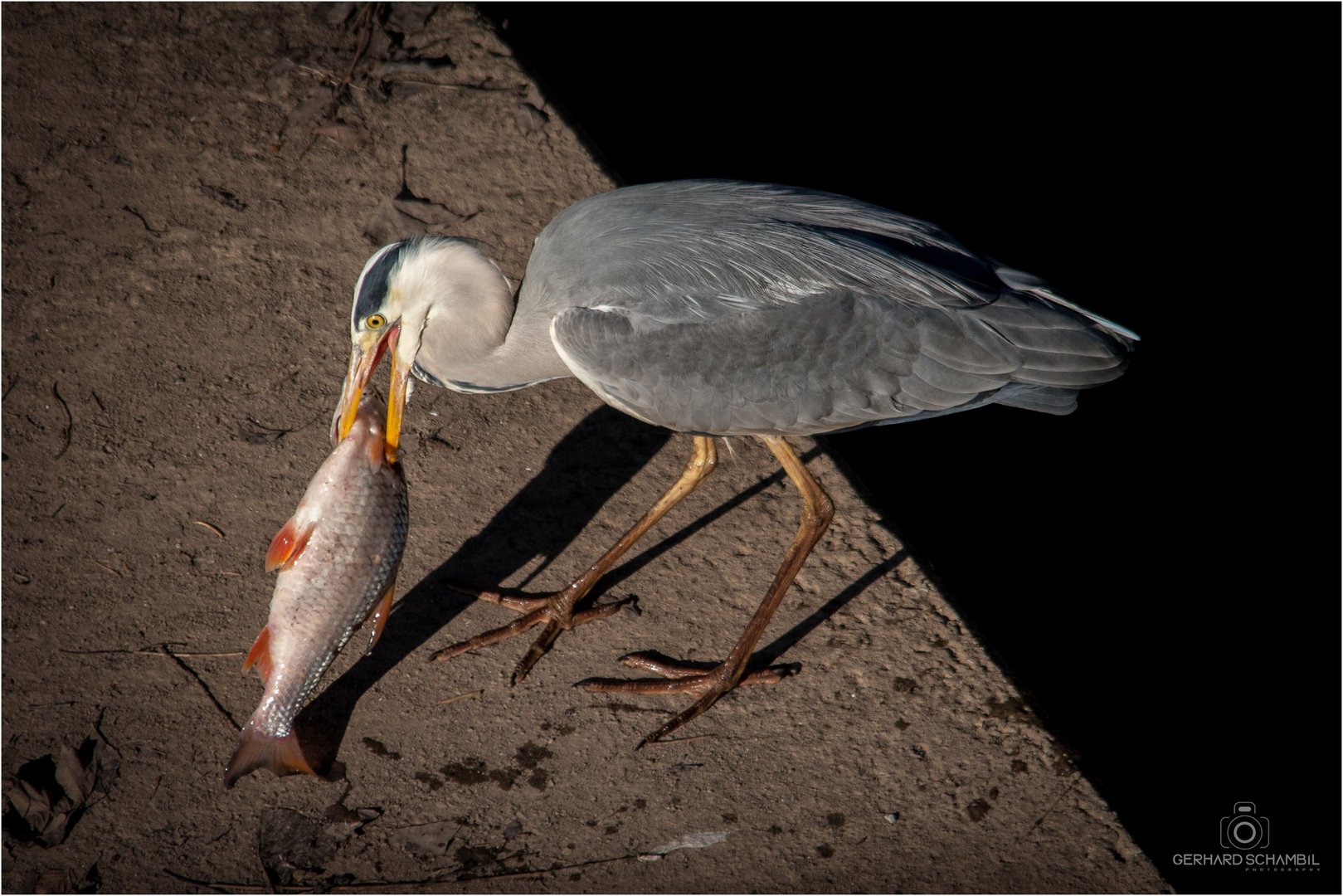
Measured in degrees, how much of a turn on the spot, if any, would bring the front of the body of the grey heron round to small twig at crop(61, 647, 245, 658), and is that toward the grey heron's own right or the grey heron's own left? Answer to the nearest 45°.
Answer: approximately 45° to the grey heron's own left

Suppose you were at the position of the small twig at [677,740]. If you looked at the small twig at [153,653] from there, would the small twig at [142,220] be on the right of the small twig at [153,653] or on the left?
right

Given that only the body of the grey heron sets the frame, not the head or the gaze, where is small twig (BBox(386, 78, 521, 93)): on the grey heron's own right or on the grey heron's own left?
on the grey heron's own right

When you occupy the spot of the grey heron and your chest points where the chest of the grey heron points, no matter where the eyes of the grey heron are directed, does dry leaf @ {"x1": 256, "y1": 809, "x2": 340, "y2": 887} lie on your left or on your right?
on your left

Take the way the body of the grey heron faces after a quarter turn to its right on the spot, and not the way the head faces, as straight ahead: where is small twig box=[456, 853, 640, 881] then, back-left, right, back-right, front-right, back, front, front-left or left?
back

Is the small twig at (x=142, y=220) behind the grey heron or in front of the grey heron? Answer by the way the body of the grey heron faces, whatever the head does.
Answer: in front

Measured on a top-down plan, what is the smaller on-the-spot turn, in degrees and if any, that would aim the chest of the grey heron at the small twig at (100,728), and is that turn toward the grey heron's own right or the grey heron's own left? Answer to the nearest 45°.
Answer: approximately 45° to the grey heron's own left

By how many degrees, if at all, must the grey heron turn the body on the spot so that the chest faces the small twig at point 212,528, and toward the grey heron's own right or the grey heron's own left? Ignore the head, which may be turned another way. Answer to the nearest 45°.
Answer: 0° — it already faces it

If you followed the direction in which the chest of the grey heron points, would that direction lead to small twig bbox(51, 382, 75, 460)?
yes

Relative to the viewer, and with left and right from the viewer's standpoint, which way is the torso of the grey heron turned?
facing to the left of the viewer
